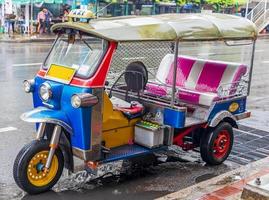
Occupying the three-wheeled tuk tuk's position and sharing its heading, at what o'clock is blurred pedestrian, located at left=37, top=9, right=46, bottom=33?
The blurred pedestrian is roughly at 4 o'clock from the three-wheeled tuk tuk.

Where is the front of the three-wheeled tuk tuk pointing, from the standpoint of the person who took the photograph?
facing the viewer and to the left of the viewer
